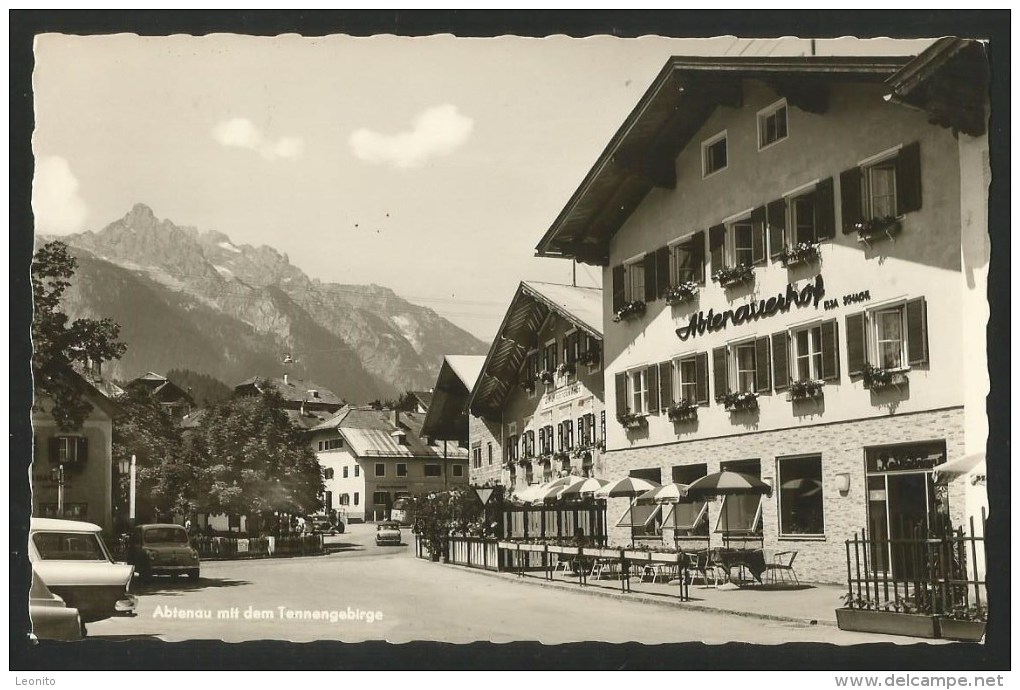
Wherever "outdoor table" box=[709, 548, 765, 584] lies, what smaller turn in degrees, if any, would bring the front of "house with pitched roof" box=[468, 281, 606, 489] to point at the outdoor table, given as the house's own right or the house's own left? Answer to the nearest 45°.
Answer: approximately 45° to the house's own left

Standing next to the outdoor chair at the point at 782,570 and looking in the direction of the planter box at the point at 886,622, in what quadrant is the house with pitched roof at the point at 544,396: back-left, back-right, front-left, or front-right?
back-right

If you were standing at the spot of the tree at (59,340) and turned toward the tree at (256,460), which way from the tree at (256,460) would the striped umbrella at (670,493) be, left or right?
right

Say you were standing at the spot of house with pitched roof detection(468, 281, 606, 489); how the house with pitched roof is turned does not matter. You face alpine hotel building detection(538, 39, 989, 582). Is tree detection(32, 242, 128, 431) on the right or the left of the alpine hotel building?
right

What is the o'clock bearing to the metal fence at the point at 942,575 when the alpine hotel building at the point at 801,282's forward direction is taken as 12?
The metal fence is roughly at 10 o'clock from the alpine hotel building.

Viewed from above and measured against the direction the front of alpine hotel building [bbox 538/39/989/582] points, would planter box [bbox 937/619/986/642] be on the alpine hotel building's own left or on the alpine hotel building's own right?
on the alpine hotel building's own left

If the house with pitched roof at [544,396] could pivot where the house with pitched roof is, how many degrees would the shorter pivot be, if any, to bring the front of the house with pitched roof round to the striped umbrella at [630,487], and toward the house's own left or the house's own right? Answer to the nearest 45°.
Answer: approximately 45° to the house's own left

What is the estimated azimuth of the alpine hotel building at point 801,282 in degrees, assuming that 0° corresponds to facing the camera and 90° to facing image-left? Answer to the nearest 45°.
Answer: approximately 45°
